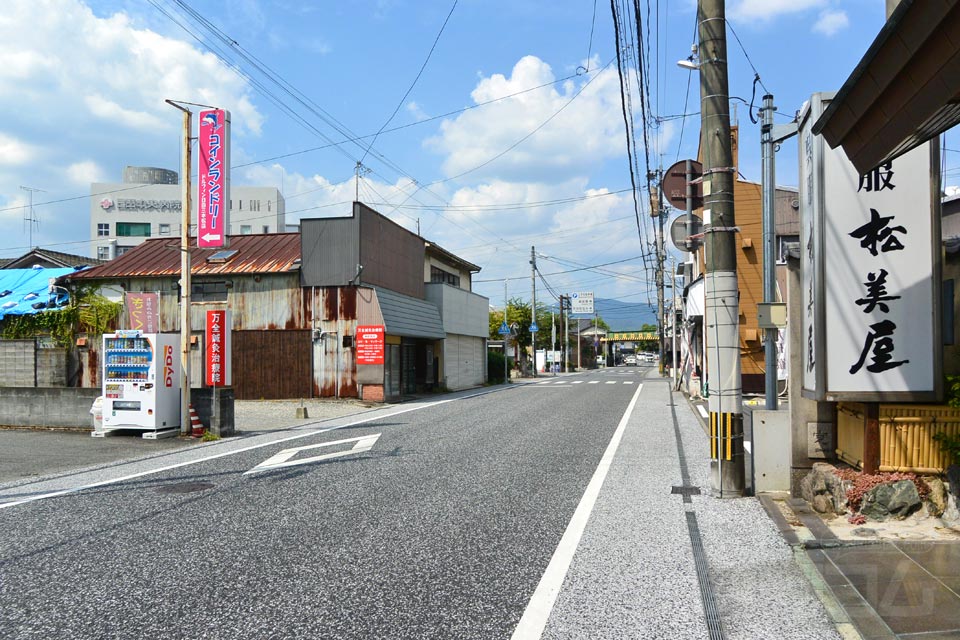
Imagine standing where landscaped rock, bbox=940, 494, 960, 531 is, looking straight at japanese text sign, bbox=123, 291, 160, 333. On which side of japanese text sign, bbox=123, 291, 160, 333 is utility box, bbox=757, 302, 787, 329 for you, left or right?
right

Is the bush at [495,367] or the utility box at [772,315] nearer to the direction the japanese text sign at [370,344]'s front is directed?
the utility box

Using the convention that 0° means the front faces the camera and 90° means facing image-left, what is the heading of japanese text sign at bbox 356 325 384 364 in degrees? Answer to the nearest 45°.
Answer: approximately 0°

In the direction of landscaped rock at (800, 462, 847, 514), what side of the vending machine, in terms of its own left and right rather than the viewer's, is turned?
left

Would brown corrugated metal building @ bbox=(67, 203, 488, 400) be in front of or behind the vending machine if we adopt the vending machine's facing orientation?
behind
